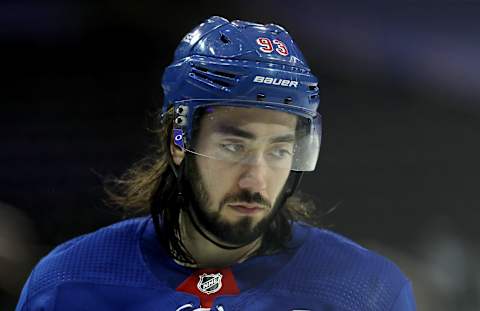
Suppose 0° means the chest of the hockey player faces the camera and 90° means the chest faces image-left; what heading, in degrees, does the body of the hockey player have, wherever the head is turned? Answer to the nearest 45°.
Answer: approximately 0°
